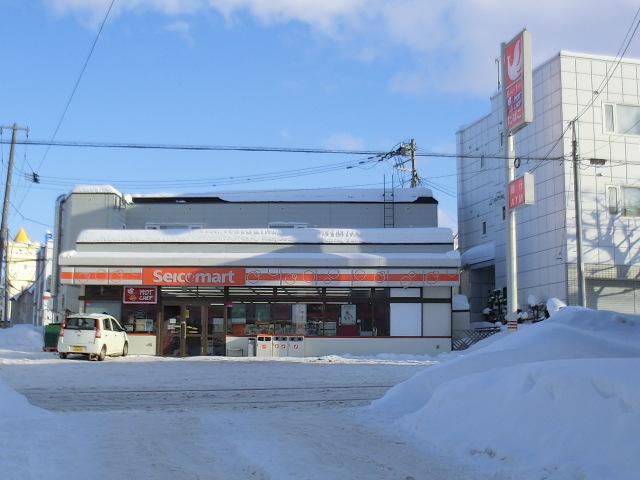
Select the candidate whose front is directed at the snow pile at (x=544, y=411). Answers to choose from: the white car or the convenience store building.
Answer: the convenience store building

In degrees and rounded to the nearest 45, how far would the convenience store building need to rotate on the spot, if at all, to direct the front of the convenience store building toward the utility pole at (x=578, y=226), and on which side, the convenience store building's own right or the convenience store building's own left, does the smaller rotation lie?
approximately 90° to the convenience store building's own left

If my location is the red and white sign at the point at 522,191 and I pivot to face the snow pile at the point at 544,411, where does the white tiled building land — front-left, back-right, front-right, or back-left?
back-left

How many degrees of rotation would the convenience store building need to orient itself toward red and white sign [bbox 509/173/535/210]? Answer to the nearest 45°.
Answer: approximately 45° to its left

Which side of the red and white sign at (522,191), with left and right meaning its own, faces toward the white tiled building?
back

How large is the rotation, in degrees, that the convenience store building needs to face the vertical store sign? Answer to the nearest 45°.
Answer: approximately 45° to its left

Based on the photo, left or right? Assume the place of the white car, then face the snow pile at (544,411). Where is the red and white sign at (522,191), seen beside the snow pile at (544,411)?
left

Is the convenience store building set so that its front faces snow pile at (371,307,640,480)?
yes

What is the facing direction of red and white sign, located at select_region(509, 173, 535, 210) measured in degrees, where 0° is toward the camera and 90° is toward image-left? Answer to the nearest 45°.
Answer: approximately 45°
